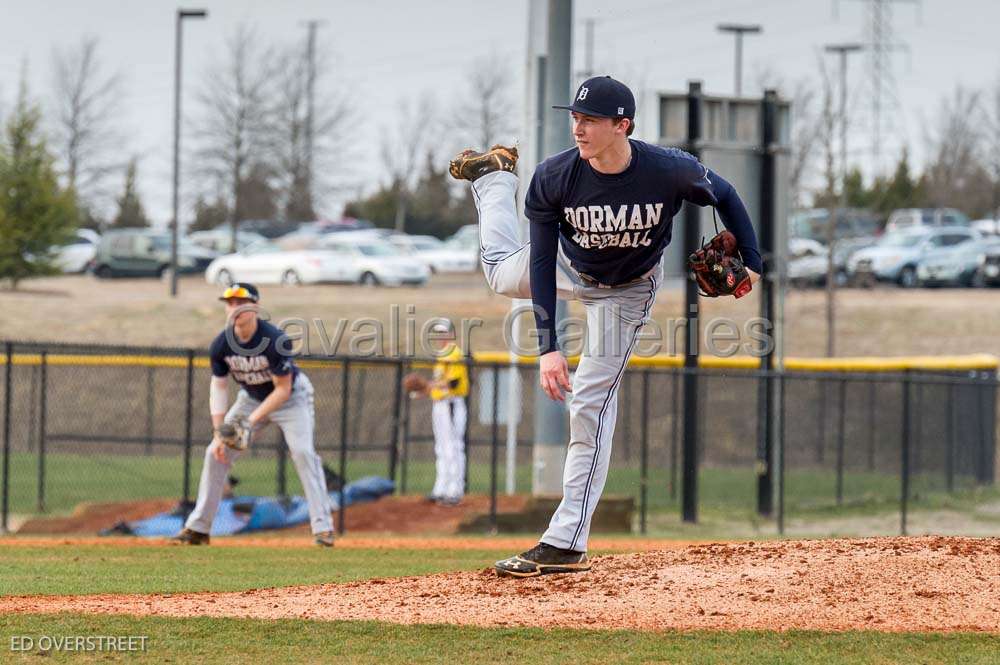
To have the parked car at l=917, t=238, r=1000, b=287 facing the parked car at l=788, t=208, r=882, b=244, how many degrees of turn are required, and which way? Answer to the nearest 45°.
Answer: approximately 90° to its right

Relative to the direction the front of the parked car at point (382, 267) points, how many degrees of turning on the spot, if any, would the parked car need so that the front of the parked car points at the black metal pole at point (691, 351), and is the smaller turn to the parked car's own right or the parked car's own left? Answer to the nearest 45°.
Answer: approximately 45° to the parked car's own right

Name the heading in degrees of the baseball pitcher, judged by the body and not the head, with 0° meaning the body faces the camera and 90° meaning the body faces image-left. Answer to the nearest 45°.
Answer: approximately 45°

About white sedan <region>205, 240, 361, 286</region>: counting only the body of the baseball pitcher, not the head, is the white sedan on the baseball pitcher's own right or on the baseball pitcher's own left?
on the baseball pitcher's own right

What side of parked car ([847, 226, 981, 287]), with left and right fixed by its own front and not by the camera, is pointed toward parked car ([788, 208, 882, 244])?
right

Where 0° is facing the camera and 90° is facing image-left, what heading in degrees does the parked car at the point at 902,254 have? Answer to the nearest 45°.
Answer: approximately 45°

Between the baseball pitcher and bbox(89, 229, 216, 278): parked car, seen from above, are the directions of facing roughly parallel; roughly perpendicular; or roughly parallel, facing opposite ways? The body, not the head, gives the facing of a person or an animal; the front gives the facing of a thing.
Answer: roughly perpendicular

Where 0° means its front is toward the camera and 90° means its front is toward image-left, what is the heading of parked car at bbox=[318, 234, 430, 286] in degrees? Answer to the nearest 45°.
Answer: approximately 315°
